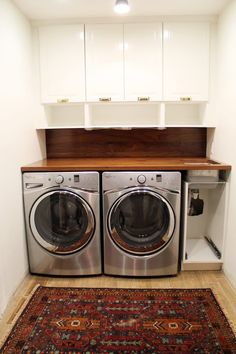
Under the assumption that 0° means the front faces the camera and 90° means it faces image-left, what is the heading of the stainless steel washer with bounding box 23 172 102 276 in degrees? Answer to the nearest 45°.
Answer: approximately 0°

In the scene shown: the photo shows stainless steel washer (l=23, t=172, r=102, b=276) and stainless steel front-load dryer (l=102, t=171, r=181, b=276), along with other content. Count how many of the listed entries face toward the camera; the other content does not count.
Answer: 2
